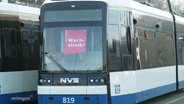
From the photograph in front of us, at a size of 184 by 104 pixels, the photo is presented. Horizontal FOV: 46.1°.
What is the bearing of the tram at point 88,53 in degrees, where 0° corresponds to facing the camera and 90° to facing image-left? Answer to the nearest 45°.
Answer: approximately 45°

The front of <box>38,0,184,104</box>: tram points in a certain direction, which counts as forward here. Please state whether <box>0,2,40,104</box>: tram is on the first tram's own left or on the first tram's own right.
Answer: on the first tram's own right
